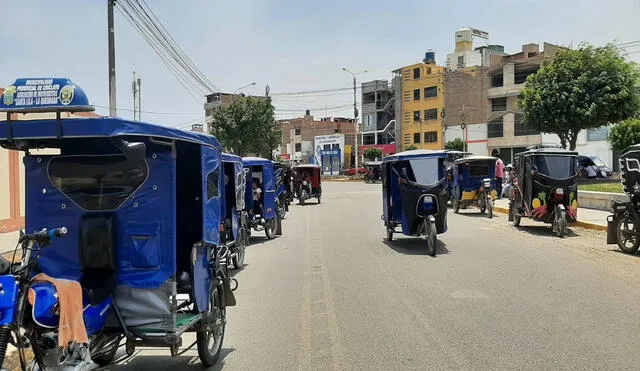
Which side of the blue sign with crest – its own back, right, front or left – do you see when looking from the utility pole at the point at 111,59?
back

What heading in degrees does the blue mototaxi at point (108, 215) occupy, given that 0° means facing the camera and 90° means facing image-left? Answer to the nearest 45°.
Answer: approximately 45°

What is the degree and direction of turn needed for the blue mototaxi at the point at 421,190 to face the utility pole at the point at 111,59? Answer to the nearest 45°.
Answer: approximately 135° to its right

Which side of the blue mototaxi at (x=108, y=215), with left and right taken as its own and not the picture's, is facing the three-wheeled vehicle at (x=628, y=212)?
back

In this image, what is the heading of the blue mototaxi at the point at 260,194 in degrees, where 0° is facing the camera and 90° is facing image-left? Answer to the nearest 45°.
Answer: approximately 45°

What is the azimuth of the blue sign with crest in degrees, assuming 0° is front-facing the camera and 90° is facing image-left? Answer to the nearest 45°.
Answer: approximately 0°

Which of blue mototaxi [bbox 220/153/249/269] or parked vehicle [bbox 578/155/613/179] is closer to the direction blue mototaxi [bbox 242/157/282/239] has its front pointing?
the blue mototaxi

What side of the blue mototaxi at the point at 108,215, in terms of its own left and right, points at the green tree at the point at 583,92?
back
